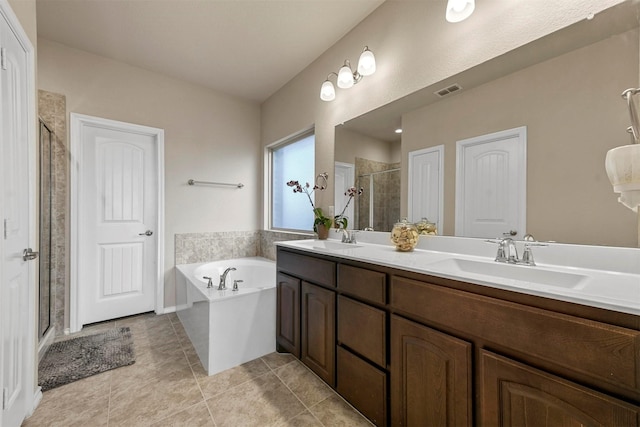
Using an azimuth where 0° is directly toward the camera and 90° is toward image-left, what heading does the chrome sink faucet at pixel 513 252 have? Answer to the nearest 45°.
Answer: approximately 45°

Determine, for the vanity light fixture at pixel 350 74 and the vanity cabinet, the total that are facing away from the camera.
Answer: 0

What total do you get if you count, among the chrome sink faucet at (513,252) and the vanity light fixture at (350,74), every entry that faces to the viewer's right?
0

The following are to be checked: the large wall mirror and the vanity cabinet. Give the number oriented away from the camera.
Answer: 0

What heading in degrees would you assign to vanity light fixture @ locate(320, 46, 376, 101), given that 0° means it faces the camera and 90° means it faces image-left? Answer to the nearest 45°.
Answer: approximately 45°

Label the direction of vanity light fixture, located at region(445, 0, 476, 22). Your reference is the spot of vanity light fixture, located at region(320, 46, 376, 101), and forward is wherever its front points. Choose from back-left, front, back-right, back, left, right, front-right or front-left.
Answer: left

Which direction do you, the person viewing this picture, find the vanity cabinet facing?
facing the viewer and to the left of the viewer

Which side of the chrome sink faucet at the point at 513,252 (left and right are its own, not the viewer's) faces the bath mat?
front

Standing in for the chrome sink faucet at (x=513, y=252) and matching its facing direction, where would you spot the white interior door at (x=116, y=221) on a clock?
The white interior door is roughly at 1 o'clock from the chrome sink faucet.

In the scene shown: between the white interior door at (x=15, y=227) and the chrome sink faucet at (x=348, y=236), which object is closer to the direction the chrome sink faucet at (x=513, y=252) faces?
the white interior door

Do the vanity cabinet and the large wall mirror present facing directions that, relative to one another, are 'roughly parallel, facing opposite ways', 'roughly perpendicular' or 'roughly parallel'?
roughly parallel

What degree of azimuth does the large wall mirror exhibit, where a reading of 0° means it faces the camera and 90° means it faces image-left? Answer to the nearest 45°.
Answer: approximately 45°
